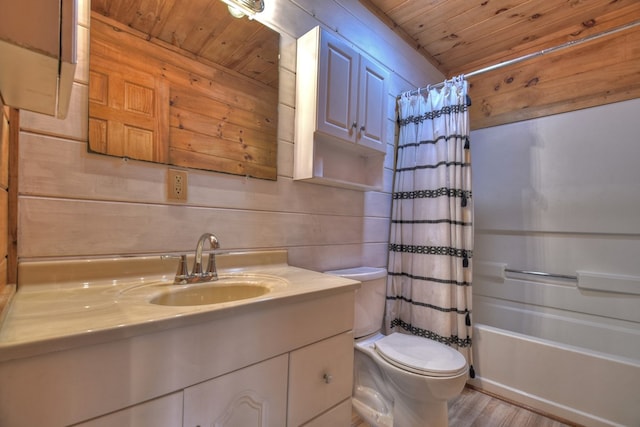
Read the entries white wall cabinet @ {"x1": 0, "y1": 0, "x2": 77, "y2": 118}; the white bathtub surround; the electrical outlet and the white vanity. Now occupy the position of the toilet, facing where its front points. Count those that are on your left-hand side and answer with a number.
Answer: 1

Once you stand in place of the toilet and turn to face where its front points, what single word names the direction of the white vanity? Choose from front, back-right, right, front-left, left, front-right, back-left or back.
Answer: right

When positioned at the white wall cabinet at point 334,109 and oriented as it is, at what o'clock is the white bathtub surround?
The white bathtub surround is roughly at 10 o'clock from the white wall cabinet.

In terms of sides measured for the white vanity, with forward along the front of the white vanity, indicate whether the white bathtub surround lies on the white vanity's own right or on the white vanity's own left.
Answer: on the white vanity's own left

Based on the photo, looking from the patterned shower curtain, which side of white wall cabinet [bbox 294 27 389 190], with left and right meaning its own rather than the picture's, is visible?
left

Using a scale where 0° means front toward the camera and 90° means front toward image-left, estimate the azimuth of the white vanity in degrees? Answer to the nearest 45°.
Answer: approximately 315°

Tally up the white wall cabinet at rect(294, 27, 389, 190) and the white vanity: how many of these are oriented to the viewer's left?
0

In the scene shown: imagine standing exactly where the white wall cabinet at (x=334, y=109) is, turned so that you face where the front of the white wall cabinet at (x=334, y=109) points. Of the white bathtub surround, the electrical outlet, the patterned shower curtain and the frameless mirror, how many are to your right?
2

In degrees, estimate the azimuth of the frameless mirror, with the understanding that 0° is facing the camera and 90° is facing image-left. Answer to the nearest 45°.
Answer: approximately 315°

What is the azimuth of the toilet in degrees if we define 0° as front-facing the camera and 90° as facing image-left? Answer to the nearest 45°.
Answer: approximately 315°

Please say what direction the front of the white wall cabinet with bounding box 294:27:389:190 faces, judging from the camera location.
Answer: facing the viewer and to the right of the viewer

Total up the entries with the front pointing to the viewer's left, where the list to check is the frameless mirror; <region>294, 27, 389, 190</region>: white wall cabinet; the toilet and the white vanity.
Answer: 0

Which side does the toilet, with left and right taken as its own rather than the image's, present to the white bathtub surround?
left

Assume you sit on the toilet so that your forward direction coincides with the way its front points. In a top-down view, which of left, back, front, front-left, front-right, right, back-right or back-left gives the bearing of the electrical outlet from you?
right

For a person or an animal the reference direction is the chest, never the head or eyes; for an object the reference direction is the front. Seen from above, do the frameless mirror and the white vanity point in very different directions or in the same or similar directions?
same or similar directions
